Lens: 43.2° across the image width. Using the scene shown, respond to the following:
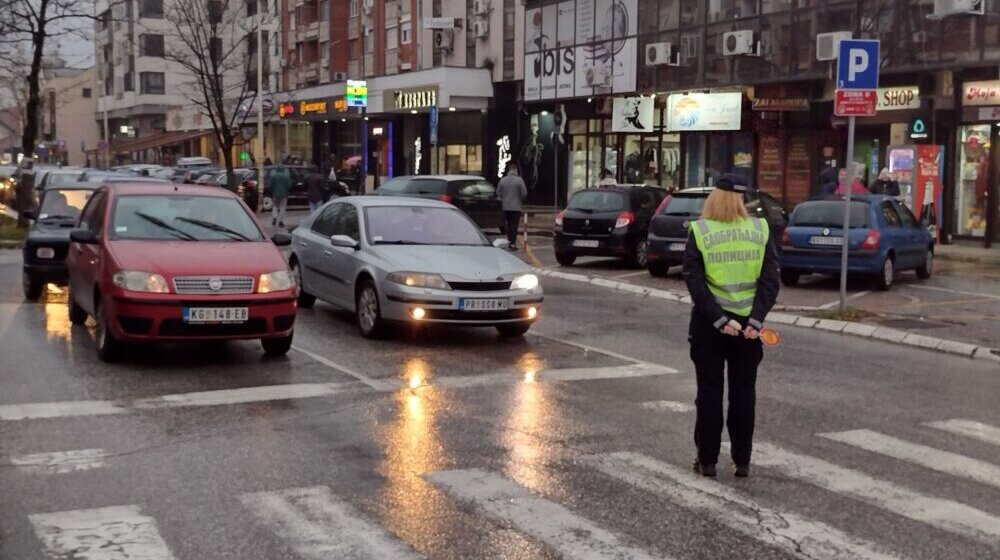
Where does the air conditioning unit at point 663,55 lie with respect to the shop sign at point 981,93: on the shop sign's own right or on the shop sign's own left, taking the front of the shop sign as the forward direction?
on the shop sign's own right

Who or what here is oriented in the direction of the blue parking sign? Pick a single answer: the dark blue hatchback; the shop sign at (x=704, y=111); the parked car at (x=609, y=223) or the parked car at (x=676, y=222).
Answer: the shop sign

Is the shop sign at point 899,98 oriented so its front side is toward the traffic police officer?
yes

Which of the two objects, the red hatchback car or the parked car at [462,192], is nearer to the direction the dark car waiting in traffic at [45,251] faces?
the red hatchback car

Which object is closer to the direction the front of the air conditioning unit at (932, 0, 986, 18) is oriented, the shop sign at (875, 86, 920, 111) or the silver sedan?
the silver sedan

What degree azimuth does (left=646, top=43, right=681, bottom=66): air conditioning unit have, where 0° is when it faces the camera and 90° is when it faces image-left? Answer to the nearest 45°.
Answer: approximately 45°

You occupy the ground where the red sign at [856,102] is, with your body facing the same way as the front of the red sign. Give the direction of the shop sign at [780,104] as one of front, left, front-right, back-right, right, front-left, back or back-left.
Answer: back

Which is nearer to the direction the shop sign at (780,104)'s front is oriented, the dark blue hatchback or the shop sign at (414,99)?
the dark blue hatchback

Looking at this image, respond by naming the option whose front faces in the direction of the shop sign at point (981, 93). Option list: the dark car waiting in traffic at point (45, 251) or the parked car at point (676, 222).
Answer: the parked car at point (676, 222)

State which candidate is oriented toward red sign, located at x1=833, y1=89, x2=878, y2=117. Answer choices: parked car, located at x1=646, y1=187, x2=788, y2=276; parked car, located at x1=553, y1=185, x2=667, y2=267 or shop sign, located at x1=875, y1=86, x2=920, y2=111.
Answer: the shop sign

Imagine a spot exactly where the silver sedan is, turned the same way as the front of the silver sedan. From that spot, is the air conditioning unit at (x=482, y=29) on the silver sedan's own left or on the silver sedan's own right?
on the silver sedan's own left

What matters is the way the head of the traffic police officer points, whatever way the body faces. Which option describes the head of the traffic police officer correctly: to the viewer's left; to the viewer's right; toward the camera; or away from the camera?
away from the camera

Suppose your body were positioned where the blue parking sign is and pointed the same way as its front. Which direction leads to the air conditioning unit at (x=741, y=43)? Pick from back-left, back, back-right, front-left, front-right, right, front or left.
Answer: back
